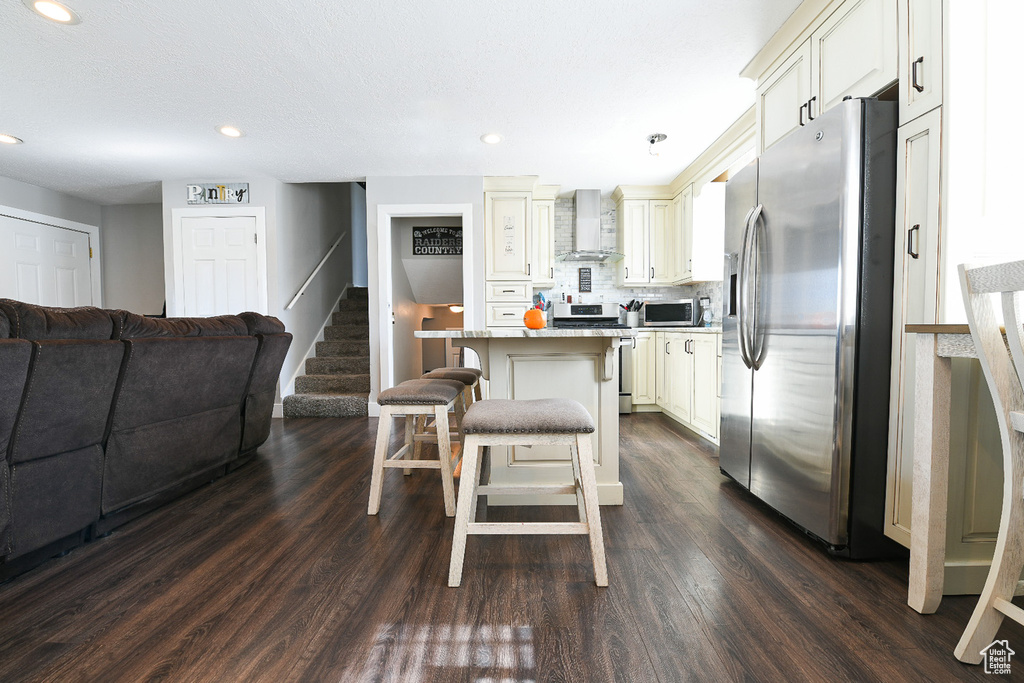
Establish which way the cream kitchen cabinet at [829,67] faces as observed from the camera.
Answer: facing the viewer and to the left of the viewer

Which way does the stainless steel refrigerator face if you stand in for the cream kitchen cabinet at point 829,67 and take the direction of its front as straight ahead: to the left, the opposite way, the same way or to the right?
the same way

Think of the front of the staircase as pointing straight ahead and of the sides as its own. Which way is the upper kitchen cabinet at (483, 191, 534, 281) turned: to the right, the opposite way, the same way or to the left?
the same way

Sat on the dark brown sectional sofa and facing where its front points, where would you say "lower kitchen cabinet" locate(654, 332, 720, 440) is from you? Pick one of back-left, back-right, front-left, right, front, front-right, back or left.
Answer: back-right

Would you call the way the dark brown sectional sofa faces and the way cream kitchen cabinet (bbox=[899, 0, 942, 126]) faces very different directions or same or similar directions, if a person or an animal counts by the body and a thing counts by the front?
same or similar directions

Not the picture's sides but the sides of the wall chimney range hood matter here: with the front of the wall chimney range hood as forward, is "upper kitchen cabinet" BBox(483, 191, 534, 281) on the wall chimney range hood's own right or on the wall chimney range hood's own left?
on the wall chimney range hood's own right

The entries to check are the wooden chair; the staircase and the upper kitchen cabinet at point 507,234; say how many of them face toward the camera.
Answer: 2

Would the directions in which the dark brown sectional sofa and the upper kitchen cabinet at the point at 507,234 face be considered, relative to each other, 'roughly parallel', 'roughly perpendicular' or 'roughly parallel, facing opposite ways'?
roughly perpendicular

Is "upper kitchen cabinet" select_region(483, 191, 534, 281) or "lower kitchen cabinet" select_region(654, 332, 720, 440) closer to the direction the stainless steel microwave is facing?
the lower kitchen cabinet

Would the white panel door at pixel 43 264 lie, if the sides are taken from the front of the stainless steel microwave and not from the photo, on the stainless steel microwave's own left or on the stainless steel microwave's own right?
on the stainless steel microwave's own right

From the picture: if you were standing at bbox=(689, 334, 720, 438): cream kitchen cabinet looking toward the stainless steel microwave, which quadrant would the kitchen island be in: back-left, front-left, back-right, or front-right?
back-left

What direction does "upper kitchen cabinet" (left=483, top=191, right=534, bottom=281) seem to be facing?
toward the camera

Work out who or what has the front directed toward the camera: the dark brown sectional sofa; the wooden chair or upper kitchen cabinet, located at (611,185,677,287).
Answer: the upper kitchen cabinet

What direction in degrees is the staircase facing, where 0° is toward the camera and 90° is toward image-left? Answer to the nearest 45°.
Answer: approximately 0°

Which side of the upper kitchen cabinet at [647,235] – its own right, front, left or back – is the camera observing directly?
front

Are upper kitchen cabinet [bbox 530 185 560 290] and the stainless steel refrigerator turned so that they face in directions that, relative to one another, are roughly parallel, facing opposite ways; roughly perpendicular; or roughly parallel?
roughly perpendicular
